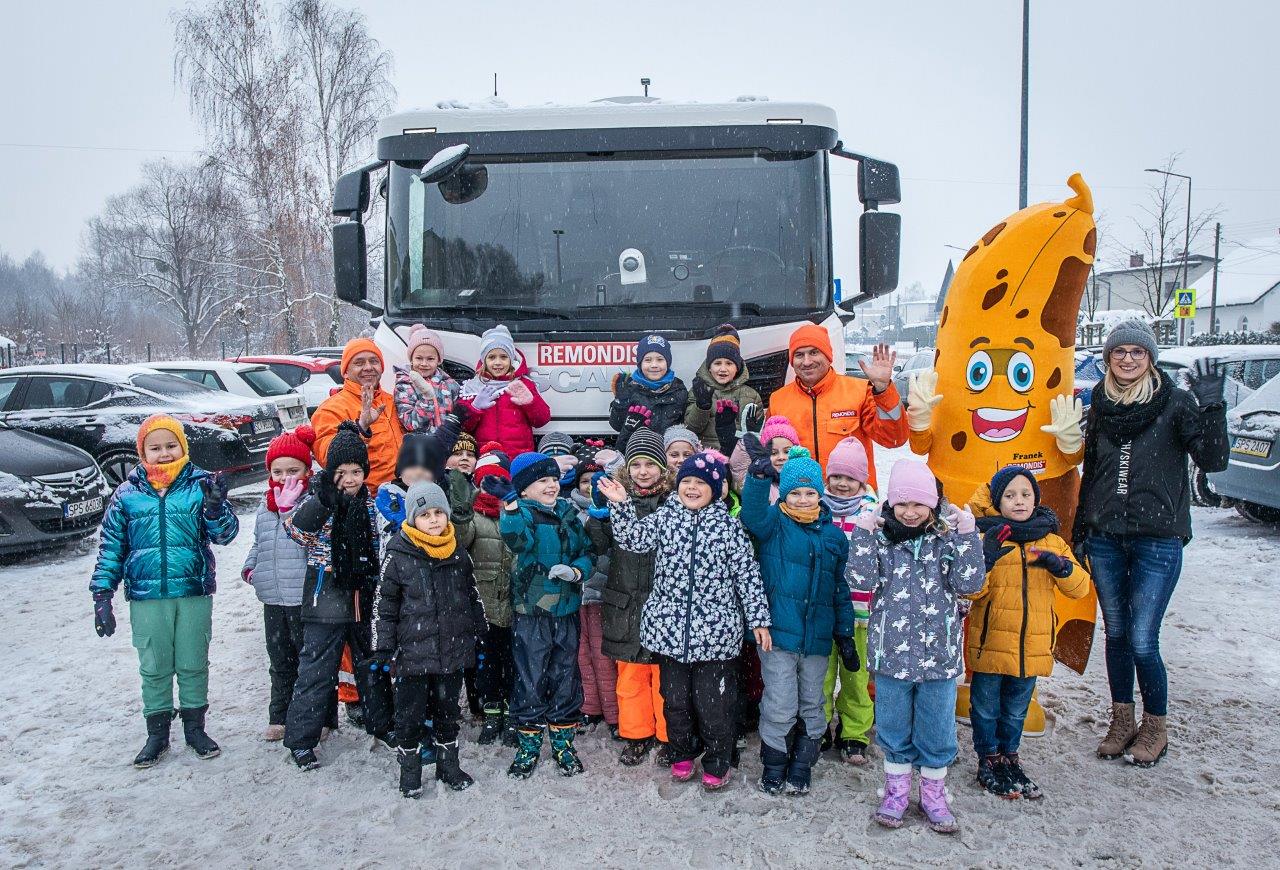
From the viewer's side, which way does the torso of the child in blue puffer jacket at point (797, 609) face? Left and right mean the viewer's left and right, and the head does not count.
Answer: facing the viewer

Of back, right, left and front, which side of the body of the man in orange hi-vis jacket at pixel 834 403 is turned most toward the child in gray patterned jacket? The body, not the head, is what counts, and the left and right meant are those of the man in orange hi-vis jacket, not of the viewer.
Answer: front

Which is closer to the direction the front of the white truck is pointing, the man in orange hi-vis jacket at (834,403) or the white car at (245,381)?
the man in orange hi-vis jacket

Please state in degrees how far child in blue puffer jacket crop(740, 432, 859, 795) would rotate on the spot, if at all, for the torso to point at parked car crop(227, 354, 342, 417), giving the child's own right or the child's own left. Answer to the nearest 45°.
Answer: approximately 135° to the child's own right

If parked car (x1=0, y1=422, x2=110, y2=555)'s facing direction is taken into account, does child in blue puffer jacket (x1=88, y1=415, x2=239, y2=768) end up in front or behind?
in front

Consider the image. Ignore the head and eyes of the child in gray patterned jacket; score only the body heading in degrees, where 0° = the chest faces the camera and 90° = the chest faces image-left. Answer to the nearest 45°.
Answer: approximately 0°

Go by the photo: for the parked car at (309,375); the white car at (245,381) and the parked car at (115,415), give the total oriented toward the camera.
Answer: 0

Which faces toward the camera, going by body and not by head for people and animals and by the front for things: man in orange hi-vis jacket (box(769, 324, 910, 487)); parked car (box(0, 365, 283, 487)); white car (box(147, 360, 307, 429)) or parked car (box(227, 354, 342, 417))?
the man in orange hi-vis jacket

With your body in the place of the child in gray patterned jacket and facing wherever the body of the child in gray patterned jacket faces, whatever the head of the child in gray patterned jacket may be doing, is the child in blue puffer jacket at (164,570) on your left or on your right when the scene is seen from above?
on your right

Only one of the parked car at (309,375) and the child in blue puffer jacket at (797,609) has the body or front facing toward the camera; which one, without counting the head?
the child in blue puffer jacket

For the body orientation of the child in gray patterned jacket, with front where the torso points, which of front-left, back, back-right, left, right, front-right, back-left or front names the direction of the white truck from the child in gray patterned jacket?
back-right

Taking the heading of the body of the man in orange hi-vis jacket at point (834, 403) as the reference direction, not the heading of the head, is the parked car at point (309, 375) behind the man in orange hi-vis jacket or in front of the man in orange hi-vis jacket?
behind
